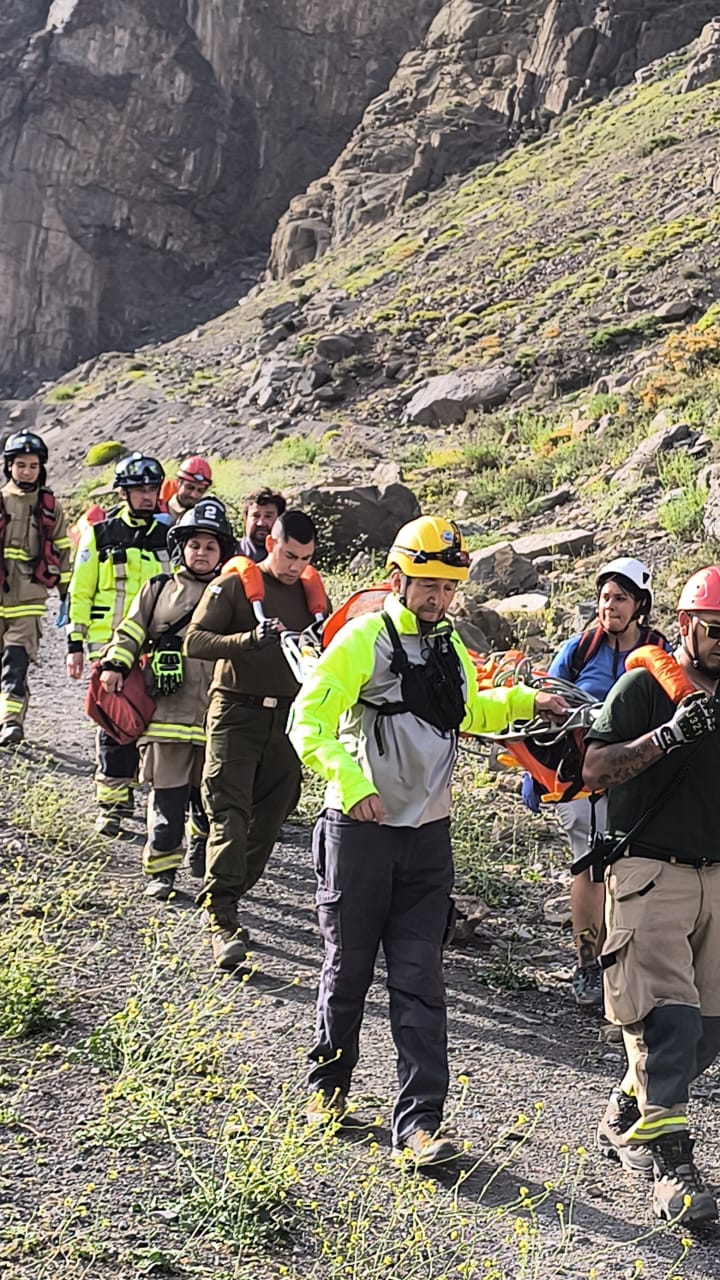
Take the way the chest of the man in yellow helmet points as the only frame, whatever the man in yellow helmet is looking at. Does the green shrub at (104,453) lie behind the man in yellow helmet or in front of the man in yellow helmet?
behind

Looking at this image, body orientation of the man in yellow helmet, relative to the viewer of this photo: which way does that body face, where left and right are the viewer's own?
facing the viewer and to the right of the viewer

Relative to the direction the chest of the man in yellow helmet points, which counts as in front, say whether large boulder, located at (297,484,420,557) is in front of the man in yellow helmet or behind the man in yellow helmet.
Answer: behind

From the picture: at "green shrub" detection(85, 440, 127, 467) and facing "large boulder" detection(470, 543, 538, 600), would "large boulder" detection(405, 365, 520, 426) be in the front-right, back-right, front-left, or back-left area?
front-left

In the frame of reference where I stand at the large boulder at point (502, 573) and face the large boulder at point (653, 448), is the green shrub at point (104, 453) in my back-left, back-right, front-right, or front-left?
front-left

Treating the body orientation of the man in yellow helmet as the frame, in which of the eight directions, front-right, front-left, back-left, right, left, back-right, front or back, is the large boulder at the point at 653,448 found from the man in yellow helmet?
back-left

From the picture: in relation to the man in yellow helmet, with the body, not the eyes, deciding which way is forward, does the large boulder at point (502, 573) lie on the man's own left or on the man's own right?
on the man's own left

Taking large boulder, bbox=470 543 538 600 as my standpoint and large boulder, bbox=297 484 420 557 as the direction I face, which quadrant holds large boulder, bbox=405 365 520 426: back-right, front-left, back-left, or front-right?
front-right

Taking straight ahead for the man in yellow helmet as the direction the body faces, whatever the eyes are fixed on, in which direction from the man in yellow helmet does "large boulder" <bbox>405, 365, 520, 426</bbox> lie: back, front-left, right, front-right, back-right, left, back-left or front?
back-left
